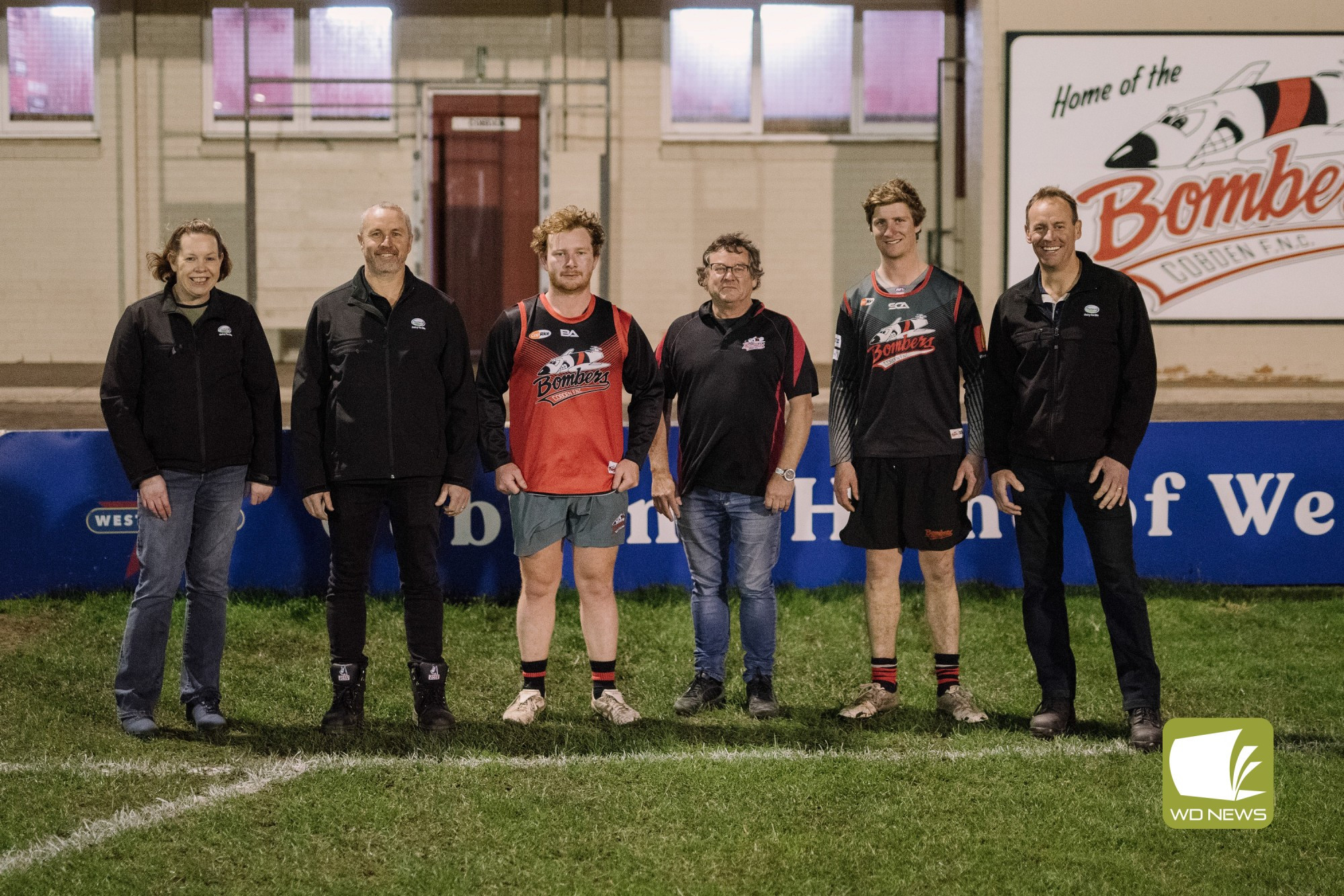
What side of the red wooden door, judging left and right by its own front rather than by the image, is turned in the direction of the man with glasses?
front

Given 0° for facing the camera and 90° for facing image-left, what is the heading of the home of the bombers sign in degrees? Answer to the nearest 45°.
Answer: approximately 0°

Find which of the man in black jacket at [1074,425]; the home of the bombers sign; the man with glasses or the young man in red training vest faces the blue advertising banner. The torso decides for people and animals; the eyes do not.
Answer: the home of the bombers sign

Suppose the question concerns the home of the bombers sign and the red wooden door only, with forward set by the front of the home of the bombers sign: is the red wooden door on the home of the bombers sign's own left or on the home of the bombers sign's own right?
on the home of the bombers sign's own right

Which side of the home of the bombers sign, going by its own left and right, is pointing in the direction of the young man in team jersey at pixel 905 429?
front

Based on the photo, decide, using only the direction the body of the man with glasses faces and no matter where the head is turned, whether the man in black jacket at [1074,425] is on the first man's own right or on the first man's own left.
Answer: on the first man's own left
